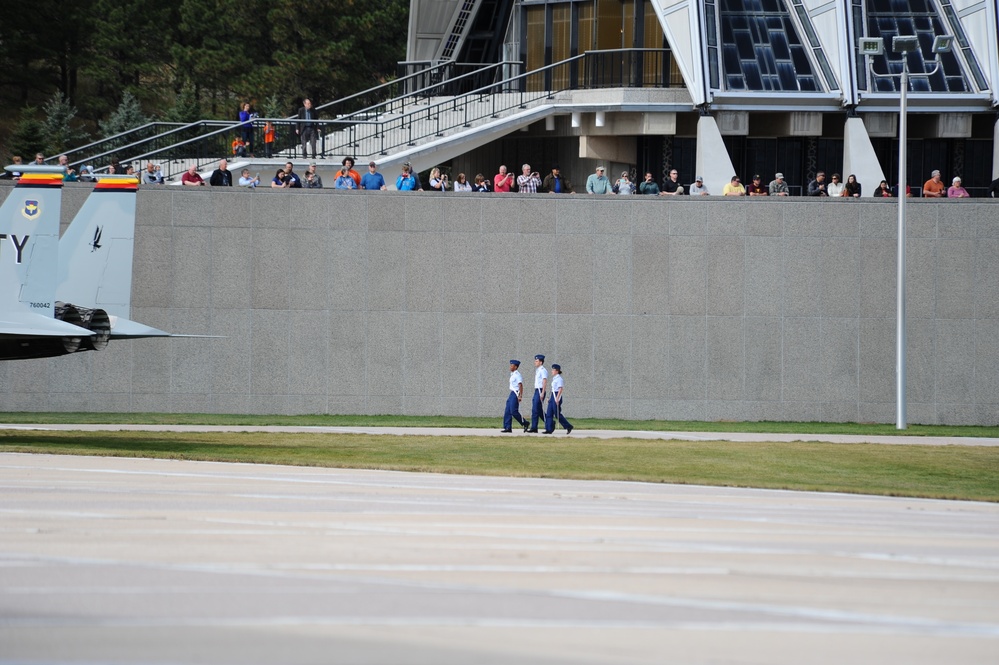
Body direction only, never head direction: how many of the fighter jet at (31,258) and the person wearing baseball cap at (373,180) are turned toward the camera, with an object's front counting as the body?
1

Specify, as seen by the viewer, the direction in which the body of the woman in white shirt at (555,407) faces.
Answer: to the viewer's left

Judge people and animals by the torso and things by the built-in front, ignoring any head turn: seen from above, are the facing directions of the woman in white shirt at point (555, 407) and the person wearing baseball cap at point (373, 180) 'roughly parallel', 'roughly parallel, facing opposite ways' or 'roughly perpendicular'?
roughly perpendicular

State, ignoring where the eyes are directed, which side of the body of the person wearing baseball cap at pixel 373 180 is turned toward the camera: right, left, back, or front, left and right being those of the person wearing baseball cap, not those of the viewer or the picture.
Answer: front

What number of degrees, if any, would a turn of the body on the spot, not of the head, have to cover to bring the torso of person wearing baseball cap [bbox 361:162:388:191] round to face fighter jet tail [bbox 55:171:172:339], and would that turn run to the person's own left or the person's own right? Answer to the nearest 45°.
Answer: approximately 45° to the person's own right

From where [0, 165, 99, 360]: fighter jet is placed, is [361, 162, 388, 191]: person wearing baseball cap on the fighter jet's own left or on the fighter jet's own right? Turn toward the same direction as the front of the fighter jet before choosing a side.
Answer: on the fighter jet's own right

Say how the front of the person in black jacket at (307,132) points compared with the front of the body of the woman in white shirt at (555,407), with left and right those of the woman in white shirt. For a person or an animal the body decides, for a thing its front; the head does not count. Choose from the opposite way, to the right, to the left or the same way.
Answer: to the left

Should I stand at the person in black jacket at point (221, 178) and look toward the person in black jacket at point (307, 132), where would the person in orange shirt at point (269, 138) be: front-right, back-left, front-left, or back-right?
front-left

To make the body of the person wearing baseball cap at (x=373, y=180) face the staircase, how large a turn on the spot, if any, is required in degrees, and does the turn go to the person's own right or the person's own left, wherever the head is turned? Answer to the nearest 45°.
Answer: approximately 180°

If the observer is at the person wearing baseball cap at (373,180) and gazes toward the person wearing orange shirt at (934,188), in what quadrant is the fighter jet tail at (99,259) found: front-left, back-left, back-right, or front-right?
back-right

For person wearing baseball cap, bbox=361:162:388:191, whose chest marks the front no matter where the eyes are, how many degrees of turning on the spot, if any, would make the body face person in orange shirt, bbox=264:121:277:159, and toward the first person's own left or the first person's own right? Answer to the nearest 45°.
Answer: approximately 135° to the first person's own right

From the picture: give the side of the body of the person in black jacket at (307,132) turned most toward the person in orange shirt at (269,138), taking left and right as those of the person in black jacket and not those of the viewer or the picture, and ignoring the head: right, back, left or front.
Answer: right

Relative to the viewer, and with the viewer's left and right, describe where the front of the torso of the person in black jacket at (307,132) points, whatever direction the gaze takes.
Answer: facing the viewer

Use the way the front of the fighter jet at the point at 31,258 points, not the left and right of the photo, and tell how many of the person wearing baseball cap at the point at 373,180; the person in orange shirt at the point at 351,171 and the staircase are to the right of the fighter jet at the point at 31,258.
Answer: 3

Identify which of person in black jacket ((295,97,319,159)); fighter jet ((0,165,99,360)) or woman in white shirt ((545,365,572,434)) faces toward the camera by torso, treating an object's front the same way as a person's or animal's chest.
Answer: the person in black jacket

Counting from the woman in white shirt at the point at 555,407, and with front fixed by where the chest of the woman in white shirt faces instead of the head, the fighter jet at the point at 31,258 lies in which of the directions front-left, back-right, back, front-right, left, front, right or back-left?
front-left
